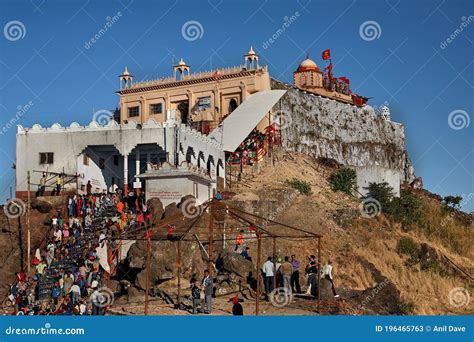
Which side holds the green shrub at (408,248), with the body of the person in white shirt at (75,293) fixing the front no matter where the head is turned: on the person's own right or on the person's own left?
on the person's own right

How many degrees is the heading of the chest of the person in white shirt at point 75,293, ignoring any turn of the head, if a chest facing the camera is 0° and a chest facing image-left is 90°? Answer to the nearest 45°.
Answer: approximately 180°

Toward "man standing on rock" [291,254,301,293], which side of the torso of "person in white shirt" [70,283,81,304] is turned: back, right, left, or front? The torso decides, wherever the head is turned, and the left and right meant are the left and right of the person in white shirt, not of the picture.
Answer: right

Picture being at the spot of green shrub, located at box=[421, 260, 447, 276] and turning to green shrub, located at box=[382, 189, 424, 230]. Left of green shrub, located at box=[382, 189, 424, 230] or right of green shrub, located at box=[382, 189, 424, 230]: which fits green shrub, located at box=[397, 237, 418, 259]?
left

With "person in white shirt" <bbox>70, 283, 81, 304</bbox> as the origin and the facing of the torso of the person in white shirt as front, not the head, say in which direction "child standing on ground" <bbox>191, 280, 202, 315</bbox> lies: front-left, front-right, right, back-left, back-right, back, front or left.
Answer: back-right

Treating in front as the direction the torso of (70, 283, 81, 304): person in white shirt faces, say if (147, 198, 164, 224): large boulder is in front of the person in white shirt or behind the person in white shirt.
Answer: in front
